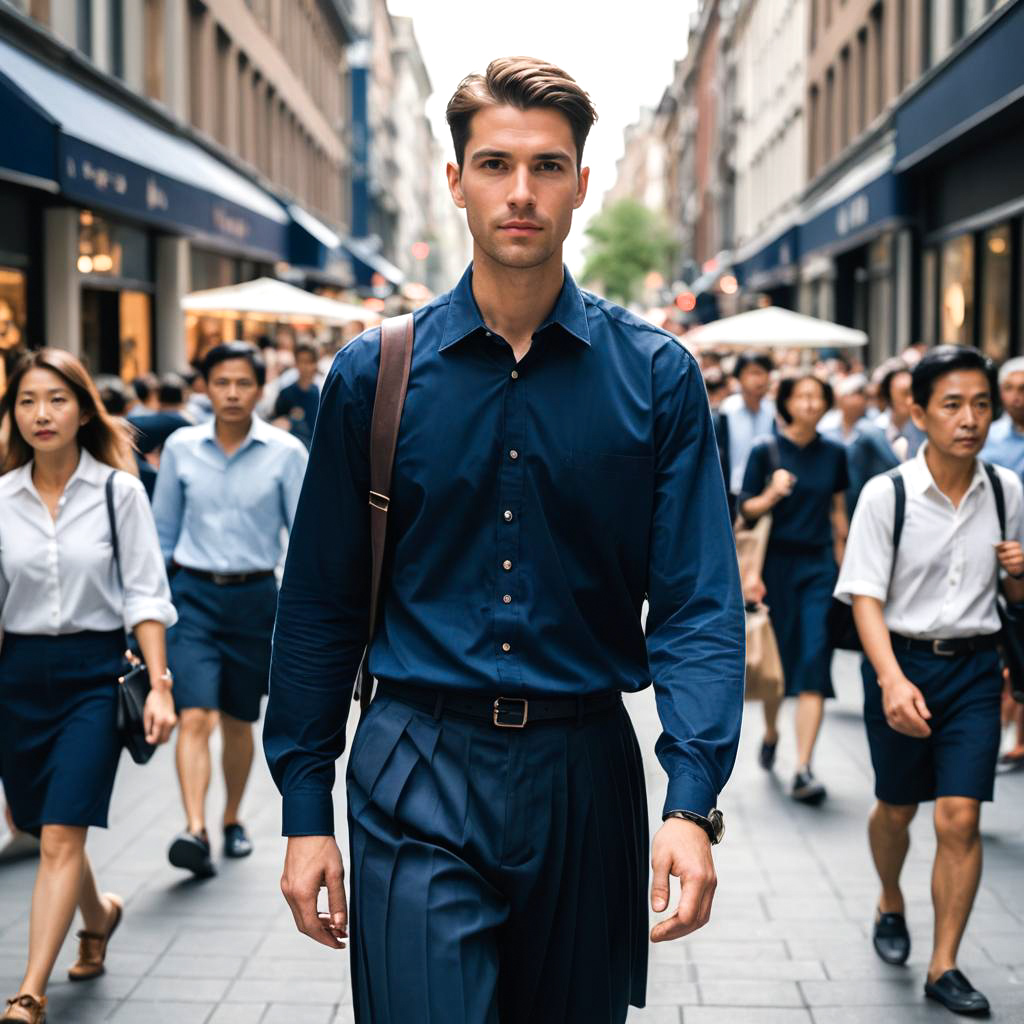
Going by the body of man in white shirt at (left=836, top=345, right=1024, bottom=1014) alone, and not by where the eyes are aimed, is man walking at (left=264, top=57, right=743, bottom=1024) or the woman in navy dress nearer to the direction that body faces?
the man walking

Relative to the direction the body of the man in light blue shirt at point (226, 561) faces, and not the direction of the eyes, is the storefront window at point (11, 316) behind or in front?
behind

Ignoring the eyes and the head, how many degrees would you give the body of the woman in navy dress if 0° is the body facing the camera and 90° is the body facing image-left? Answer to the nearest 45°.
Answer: approximately 0°

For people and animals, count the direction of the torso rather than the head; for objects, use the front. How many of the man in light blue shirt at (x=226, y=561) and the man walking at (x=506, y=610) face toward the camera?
2

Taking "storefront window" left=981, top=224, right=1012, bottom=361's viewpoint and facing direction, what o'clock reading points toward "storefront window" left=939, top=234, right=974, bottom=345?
"storefront window" left=939, top=234, right=974, bottom=345 is roughly at 4 o'clock from "storefront window" left=981, top=224, right=1012, bottom=361.

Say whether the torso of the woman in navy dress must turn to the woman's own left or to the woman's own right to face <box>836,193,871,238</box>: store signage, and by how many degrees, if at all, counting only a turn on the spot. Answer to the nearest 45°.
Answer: approximately 180°
